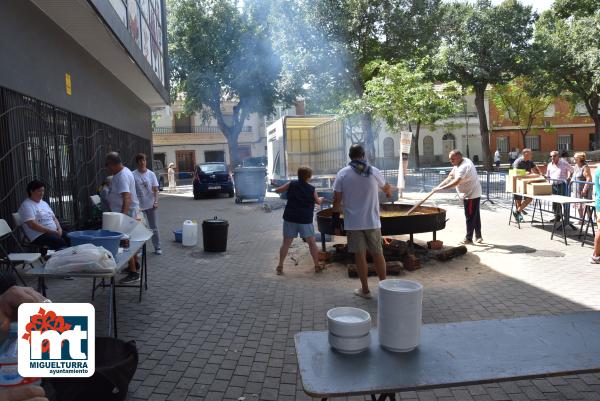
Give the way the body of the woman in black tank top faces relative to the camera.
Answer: away from the camera

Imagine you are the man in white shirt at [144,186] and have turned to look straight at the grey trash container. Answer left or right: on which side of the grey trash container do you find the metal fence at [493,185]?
right

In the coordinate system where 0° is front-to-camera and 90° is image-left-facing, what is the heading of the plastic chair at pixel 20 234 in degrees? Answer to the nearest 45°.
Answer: approximately 270°

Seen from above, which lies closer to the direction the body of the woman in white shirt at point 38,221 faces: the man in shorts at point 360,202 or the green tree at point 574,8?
the man in shorts

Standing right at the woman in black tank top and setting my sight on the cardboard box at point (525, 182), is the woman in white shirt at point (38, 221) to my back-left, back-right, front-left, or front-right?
back-left

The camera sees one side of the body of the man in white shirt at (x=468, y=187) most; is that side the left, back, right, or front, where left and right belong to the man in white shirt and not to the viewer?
left

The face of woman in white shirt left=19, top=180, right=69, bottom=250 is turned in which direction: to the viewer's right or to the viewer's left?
to the viewer's right
